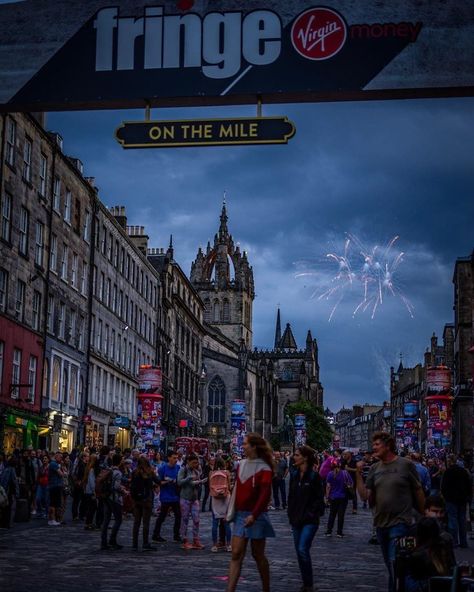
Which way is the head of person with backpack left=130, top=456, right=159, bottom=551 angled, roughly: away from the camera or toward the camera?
away from the camera

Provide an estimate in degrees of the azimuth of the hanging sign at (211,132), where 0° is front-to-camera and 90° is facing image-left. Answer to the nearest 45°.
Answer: approximately 0°

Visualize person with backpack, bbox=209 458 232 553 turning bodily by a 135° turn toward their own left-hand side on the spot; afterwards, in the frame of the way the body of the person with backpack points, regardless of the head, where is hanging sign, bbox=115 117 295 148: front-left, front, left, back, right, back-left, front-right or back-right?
front-left

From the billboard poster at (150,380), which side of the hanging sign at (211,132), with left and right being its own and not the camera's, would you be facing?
back

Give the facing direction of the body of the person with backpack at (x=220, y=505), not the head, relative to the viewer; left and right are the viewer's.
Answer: facing away from the viewer

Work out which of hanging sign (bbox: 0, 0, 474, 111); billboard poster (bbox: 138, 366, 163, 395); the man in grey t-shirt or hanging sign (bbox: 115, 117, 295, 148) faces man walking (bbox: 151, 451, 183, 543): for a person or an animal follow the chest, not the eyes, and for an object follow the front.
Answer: the billboard poster
